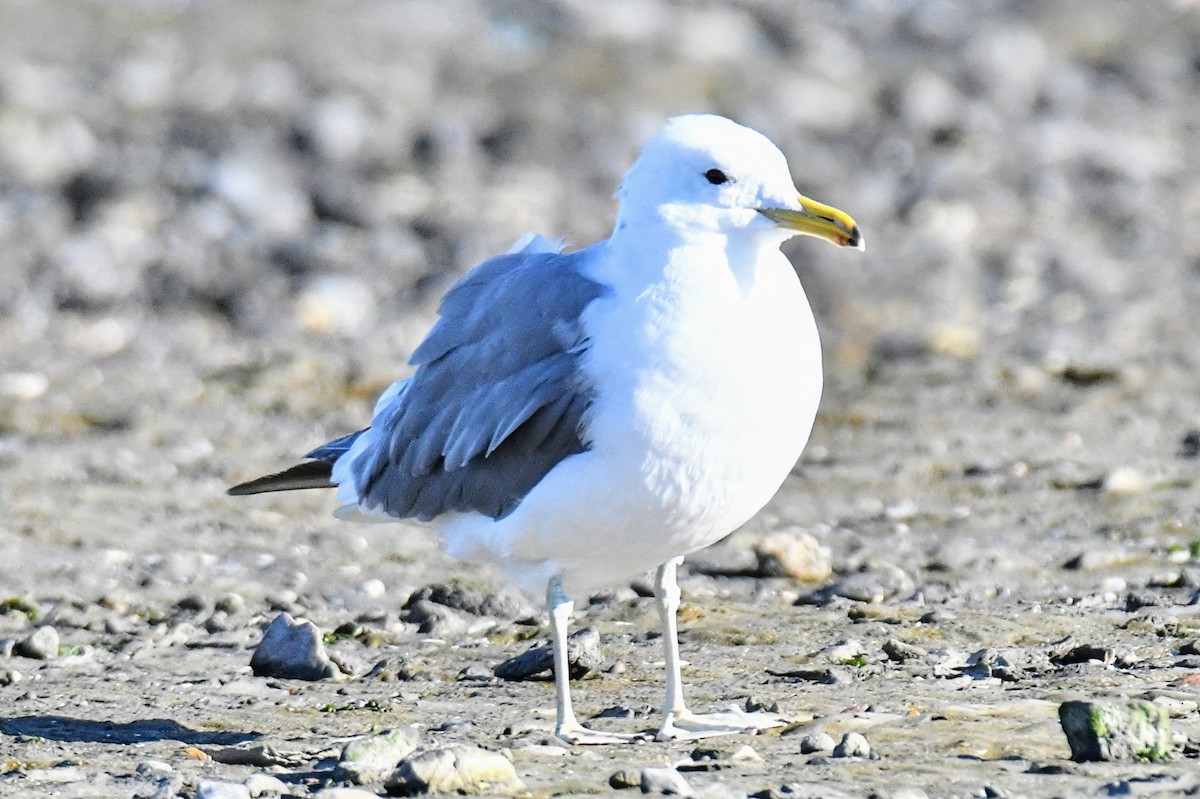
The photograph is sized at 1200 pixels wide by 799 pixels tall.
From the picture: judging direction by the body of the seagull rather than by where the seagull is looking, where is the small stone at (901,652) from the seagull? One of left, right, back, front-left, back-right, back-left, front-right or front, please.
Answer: left

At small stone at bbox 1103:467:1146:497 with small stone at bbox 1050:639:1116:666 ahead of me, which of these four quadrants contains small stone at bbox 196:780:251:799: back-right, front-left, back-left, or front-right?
front-right

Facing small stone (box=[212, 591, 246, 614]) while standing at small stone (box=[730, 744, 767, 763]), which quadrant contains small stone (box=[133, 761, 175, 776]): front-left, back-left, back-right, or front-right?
front-left

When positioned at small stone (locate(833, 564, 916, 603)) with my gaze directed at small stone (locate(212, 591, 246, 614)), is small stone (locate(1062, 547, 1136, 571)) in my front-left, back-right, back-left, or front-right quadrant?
back-right

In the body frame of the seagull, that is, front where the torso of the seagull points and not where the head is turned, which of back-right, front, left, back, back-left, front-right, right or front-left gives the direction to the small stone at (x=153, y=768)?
back-right

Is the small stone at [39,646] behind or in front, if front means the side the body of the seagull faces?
behind

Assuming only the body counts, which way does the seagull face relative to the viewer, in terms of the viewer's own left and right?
facing the viewer and to the right of the viewer

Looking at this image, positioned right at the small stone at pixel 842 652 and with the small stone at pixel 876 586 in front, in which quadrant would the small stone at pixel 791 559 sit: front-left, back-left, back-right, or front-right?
front-left
